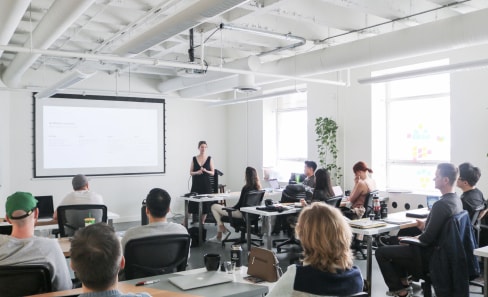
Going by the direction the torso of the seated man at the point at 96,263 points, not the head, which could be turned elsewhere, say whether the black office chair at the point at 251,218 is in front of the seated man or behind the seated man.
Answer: in front

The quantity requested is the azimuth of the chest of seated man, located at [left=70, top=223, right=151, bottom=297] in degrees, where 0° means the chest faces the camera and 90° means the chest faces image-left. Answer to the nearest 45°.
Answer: approximately 180°

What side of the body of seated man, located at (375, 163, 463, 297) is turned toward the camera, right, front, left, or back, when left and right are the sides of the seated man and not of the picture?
left

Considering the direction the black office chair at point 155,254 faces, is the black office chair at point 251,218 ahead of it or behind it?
ahead

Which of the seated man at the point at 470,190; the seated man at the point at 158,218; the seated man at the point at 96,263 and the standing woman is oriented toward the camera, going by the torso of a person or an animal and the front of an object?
the standing woman

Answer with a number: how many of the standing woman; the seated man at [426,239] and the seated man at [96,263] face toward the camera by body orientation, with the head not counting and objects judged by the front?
1

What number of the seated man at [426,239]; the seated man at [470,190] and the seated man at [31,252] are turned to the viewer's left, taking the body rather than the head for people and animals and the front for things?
2

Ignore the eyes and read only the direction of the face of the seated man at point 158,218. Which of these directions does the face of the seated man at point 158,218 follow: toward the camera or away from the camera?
away from the camera

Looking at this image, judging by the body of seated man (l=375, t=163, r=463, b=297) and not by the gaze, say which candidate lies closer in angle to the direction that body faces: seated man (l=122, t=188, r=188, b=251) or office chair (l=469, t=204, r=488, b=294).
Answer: the seated man

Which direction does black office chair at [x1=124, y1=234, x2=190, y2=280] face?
away from the camera

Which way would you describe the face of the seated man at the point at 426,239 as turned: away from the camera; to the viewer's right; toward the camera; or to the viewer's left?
to the viewer's left

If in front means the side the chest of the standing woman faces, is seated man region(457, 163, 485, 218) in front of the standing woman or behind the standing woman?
in front

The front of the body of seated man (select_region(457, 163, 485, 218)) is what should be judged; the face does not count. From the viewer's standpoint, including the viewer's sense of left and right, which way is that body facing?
facing to the left of the viewer
